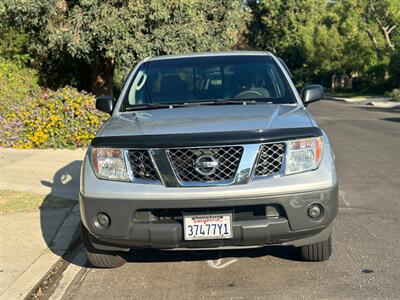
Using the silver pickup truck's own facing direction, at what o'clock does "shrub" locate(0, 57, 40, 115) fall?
The shrub is roughly at 5 o'clock from the silver pickup truck.

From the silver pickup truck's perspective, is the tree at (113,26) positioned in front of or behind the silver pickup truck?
behind

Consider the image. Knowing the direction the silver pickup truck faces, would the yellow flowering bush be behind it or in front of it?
behind

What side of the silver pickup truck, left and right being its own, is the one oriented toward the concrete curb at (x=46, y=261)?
right
